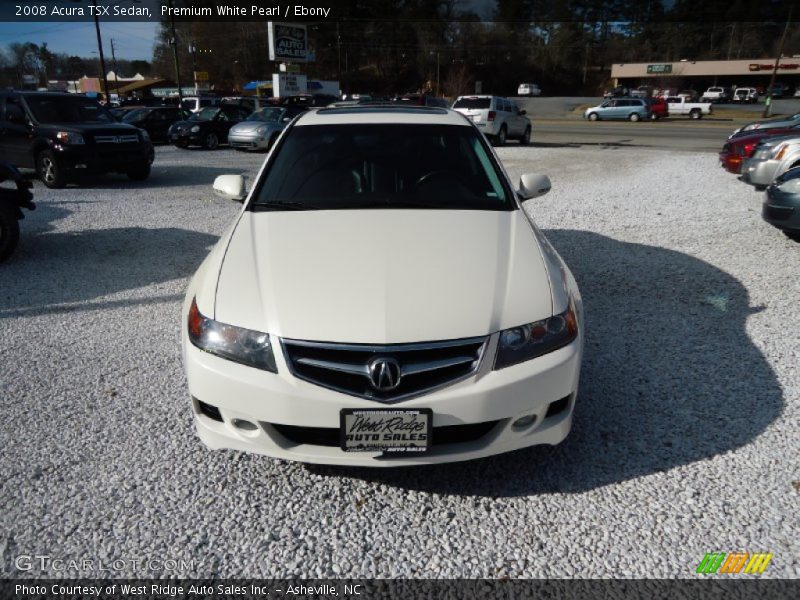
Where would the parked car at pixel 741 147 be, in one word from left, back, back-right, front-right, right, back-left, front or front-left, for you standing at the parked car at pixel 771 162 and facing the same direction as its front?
back-right

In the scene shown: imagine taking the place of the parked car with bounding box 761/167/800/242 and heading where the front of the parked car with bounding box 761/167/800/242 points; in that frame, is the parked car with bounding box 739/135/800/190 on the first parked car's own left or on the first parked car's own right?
on the first parked car's own right

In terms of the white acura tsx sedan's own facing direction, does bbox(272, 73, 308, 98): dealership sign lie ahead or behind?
behind

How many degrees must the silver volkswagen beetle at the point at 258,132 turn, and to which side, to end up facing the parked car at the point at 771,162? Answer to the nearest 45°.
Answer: approximately 90° to its left

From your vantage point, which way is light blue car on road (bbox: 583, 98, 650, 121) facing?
to the viewer's left

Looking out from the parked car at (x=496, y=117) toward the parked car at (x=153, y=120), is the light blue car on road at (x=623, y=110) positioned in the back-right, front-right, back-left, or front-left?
back-right

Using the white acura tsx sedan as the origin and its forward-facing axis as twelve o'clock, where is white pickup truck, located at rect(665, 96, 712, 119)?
The white pickup truck is roughly at 7 o'clock from the white acura tsx sedan.

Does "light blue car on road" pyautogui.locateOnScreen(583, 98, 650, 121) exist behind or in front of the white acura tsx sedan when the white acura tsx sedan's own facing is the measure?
behind

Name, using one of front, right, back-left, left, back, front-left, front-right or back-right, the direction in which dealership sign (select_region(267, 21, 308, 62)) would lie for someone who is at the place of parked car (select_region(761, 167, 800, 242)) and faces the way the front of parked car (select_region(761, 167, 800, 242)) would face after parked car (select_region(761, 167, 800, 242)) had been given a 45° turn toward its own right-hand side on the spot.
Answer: front-right
